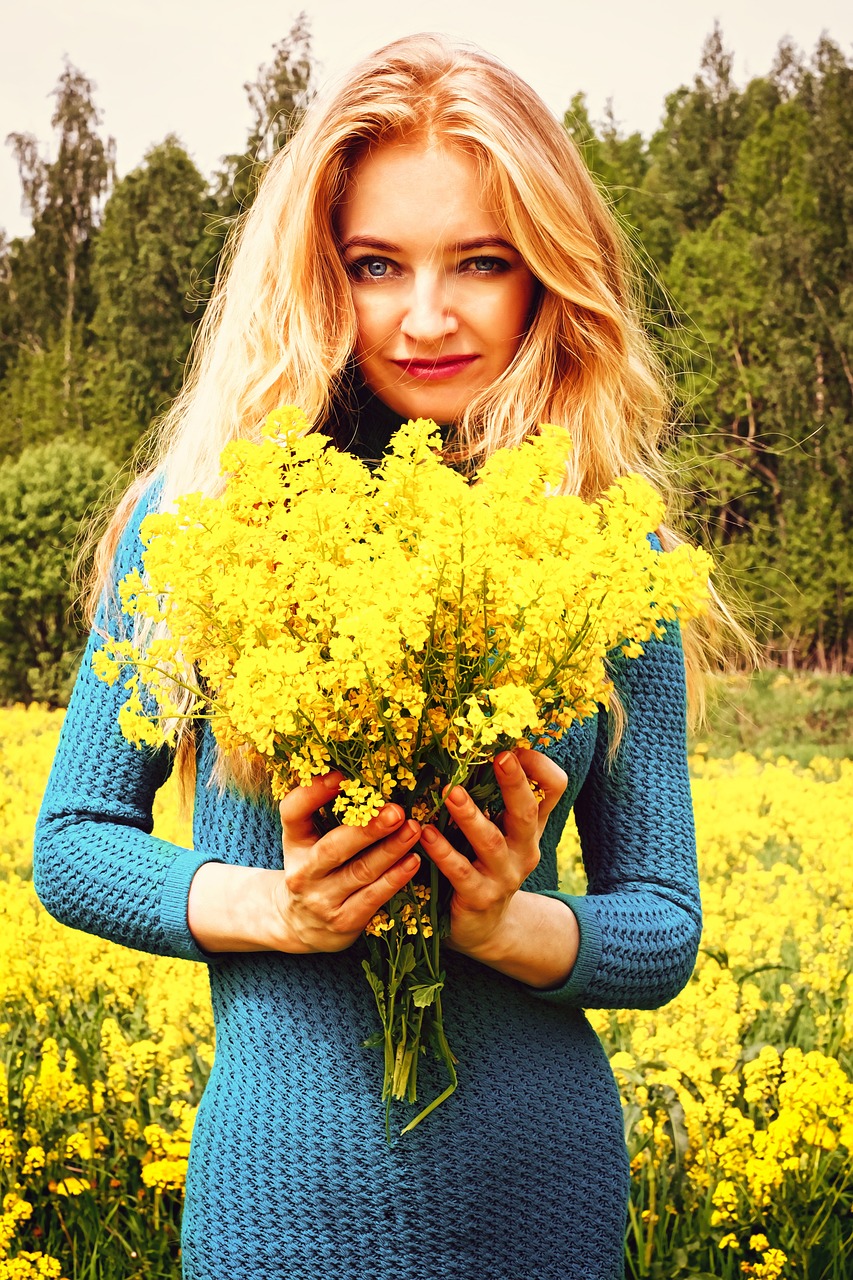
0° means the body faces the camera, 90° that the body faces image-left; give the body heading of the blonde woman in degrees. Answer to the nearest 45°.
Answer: approximately 0°
